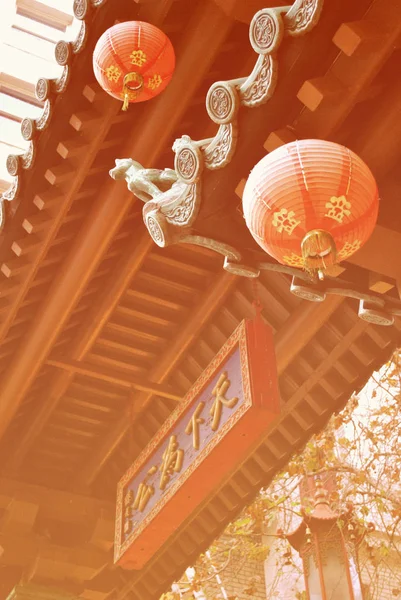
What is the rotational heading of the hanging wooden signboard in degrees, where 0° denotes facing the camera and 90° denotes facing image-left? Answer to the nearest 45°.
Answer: approximately 45°

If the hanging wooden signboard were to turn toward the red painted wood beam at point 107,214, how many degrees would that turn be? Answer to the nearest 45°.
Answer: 0° — it already faces it

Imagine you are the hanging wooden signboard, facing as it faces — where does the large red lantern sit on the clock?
The large red lantern is roughly at 10 o'clock from the hanging wooden signboard.
